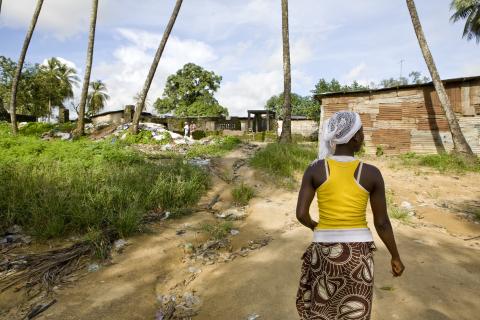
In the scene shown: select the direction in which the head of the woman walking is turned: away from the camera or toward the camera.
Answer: away from the camera

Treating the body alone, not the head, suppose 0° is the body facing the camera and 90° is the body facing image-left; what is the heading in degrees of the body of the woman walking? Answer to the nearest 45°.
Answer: approximately 180°

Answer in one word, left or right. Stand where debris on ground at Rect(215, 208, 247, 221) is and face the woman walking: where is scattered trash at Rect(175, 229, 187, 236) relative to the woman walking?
right

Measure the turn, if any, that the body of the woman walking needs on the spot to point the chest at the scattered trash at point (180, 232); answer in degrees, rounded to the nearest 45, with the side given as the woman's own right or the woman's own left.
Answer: approximately 45° to the woman's own left

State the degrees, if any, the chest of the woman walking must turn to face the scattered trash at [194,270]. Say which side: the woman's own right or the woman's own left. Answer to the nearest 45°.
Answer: approximately 45° to the woman's own left

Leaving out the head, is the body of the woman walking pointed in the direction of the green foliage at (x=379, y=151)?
yes
